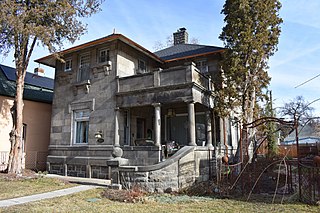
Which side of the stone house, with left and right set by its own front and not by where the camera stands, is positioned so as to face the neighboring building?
right
